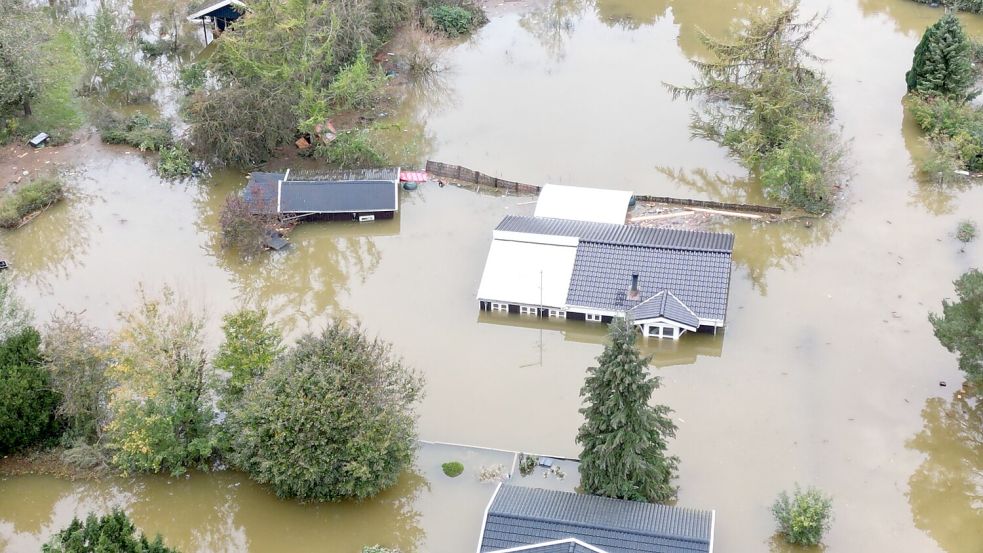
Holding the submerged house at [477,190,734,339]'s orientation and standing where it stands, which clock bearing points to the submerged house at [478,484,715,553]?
the submerged house at [478,484,715,553] is roughly at 12 o'clock from the submerged house at [477,190,734,339].

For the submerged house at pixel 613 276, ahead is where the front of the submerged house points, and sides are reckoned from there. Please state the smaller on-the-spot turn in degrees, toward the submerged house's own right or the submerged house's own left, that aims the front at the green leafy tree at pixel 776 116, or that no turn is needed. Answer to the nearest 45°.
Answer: approximately 135° to the submerged house's own left

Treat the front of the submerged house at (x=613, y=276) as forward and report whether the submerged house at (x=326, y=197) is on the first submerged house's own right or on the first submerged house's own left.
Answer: on the first submerged house's own right

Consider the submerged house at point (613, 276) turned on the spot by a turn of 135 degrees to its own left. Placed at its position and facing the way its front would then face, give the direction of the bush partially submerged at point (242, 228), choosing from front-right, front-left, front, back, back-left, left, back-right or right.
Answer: back-left

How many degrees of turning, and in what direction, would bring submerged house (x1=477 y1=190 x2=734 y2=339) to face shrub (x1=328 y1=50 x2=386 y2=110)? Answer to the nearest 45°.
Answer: approximately 135° to its right

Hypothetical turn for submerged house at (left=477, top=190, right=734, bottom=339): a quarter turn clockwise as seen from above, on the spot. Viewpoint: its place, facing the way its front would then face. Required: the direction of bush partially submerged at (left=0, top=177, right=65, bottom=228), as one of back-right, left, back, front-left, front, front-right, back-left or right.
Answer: front

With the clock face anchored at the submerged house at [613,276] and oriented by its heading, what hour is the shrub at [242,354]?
The shrub is roughly at 2 o'clock from the submerged house.

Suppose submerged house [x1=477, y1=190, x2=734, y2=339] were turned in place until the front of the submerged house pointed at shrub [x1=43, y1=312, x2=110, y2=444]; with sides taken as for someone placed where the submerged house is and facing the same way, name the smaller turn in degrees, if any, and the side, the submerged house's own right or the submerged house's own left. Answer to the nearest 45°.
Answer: approximately 90° to the submerged house's own right

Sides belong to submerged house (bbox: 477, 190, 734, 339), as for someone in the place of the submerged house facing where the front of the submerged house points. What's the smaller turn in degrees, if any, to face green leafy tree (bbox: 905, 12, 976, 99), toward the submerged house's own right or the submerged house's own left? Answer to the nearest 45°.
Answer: approximately 135° to the submerged house's own left

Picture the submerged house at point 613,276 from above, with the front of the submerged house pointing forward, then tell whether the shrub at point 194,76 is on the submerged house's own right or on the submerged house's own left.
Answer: on the submerged house's own right

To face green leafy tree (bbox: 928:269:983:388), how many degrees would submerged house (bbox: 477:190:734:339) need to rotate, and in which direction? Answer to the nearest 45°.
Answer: approximately 45° to its left

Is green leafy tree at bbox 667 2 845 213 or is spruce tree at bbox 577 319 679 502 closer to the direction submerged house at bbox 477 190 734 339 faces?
the spruce tree

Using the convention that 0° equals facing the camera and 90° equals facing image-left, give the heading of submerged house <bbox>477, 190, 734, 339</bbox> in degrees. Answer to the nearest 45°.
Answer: approximately 0°

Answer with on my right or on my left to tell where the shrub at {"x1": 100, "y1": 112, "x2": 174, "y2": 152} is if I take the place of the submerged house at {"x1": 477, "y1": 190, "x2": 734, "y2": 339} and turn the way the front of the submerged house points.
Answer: on my right

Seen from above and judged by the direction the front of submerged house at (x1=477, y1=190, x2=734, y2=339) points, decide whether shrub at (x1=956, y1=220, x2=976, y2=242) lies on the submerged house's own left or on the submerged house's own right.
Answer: on the submerged house's own left

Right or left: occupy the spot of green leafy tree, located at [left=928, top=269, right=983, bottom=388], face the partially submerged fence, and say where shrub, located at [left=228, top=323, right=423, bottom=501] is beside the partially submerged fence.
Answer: left
